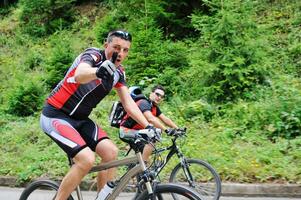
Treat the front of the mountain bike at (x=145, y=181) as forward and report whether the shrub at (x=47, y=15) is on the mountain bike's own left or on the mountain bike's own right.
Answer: on the mountain bike's own left

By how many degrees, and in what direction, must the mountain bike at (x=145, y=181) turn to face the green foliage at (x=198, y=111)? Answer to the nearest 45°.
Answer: approximately 90° to its left

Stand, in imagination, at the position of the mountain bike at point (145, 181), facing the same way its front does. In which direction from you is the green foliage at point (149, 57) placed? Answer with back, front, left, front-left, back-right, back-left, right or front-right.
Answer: left

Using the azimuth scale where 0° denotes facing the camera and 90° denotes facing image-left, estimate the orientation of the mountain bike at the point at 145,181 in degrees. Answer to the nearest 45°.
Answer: approximately 270°

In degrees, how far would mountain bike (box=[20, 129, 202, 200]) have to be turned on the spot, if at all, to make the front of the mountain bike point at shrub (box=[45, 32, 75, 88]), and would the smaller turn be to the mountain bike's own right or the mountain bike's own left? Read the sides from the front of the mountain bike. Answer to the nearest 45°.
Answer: approximately 90° to the mountain bike's own left

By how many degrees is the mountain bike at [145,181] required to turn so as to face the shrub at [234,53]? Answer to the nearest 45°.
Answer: approximately 45° to its left

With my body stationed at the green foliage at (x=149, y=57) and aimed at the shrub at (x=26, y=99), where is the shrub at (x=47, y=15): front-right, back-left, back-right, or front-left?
front-right

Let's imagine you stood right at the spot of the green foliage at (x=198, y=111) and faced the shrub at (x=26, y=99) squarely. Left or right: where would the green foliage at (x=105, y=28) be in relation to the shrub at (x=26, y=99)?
right

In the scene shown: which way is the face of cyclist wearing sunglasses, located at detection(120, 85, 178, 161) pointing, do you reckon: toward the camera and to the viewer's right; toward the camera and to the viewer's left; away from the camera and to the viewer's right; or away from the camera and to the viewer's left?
toward the camera and to the viewer's right

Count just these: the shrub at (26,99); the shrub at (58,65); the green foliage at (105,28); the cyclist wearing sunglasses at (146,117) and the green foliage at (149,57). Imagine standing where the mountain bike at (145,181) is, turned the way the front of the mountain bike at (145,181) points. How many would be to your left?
5

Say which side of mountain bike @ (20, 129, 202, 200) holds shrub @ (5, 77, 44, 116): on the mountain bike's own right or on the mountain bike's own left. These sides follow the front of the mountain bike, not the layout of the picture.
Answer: on the mountain bike's own left

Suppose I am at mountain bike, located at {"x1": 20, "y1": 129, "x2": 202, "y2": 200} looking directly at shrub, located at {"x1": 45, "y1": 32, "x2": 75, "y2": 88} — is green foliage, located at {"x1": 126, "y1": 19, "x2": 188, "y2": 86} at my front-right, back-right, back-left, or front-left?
front-right

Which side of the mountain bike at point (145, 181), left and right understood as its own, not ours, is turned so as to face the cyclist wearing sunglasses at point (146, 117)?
left
